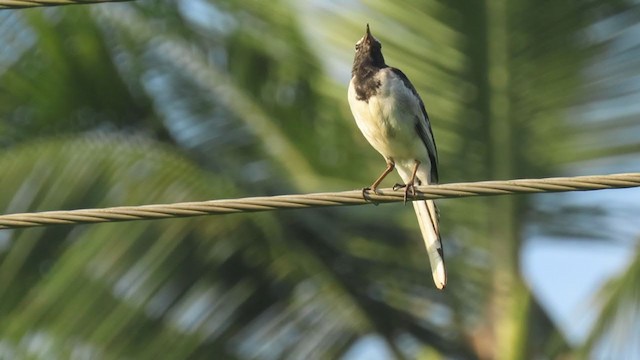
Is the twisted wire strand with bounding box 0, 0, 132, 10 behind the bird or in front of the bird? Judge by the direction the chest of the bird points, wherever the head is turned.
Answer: in front
